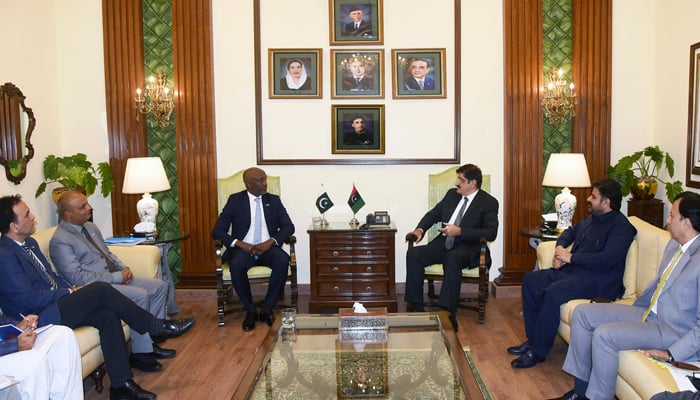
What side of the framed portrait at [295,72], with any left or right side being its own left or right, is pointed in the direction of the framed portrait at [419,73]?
left

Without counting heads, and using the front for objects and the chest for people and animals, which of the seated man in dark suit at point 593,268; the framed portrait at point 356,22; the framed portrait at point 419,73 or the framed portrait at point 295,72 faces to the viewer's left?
the seated man in dark suit

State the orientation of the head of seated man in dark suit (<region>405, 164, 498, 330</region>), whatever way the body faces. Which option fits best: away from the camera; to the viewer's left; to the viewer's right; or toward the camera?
to the viewer's left

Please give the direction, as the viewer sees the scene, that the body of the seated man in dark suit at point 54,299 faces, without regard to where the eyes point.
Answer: to the viewer's right

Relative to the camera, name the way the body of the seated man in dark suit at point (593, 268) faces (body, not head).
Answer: to the viewer's left

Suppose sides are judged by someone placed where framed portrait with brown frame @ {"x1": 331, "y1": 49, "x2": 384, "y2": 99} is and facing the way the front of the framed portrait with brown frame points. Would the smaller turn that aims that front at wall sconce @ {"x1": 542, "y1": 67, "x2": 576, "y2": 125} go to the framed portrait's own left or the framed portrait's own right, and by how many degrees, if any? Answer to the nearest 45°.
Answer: approximately 90° to the framed portrait's own left

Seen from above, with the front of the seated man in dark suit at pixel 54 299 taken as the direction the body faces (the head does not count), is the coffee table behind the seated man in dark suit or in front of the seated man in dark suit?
in front

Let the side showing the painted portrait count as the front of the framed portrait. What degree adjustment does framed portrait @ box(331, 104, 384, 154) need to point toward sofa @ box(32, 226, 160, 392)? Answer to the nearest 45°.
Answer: approximately 45° to its right
